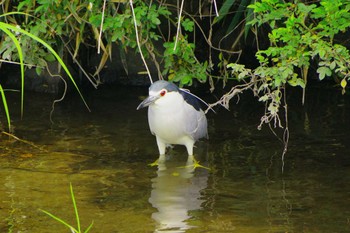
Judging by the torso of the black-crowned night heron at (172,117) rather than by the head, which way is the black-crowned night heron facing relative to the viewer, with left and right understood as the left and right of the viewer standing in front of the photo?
facing the viewer and to the left of the viewer
